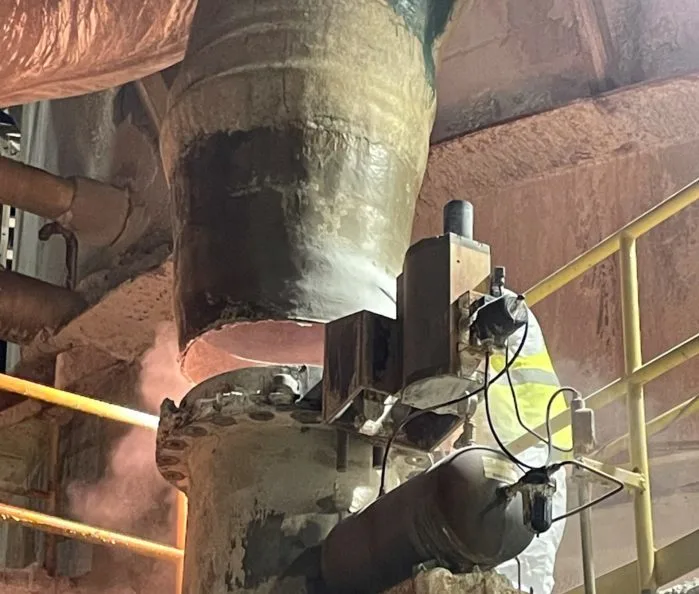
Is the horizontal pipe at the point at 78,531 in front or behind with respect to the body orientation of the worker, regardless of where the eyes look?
in front

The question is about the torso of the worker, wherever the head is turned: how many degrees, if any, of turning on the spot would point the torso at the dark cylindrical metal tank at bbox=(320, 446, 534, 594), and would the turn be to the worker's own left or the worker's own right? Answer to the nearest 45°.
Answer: approximately 90° to the worker's own left

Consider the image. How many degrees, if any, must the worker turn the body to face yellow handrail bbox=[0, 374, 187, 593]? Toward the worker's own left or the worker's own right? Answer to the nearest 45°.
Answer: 0° — they already face it

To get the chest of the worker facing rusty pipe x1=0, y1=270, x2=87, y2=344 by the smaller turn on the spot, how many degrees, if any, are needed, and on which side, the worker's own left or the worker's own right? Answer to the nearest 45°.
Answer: approximately 45° to the worker's own right

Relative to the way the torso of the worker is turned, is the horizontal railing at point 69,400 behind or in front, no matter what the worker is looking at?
in front

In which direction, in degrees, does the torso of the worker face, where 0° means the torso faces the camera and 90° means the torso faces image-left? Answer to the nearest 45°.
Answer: approximately 90°
